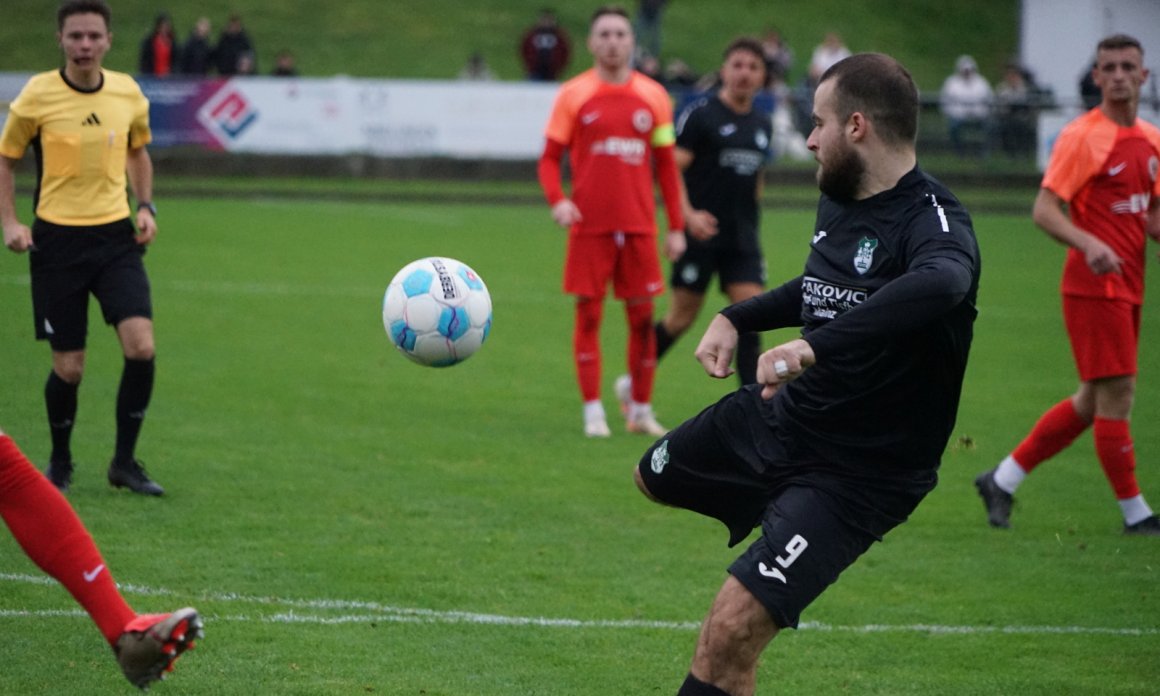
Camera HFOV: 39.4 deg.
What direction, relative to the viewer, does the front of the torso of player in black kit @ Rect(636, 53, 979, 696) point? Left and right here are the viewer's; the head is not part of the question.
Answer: facing the viewer and to the left of the viewer

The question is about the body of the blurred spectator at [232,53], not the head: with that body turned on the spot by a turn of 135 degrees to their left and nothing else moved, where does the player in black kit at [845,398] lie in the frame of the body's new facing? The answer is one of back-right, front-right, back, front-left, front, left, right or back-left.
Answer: back-right

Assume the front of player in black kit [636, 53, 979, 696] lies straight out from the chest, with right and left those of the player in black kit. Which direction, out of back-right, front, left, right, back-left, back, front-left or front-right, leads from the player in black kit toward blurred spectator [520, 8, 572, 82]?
back-right

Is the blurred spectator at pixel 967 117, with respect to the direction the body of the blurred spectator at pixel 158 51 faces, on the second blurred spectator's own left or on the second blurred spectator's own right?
on the second blurred spectator's own left

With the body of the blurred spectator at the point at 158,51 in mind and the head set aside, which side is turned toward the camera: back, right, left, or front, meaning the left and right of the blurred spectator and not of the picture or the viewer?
front

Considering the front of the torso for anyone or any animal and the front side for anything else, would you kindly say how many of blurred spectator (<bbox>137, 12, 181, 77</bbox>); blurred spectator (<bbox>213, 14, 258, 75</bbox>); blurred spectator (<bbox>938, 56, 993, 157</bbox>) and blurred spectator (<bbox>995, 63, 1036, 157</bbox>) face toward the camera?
4

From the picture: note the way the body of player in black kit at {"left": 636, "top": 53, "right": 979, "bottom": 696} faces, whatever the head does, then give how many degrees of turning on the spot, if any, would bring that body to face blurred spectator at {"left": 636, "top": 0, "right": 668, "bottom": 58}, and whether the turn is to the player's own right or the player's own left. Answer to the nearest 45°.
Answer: approximately 135° to the player's own right

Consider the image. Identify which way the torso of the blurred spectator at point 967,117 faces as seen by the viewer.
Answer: toward the camera

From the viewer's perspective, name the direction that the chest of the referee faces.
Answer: toward the camera

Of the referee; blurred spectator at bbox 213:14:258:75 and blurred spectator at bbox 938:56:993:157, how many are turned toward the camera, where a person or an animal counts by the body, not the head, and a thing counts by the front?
3

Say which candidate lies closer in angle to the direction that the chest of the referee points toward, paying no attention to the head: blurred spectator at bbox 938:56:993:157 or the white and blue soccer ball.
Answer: the white and blue soccer ball
